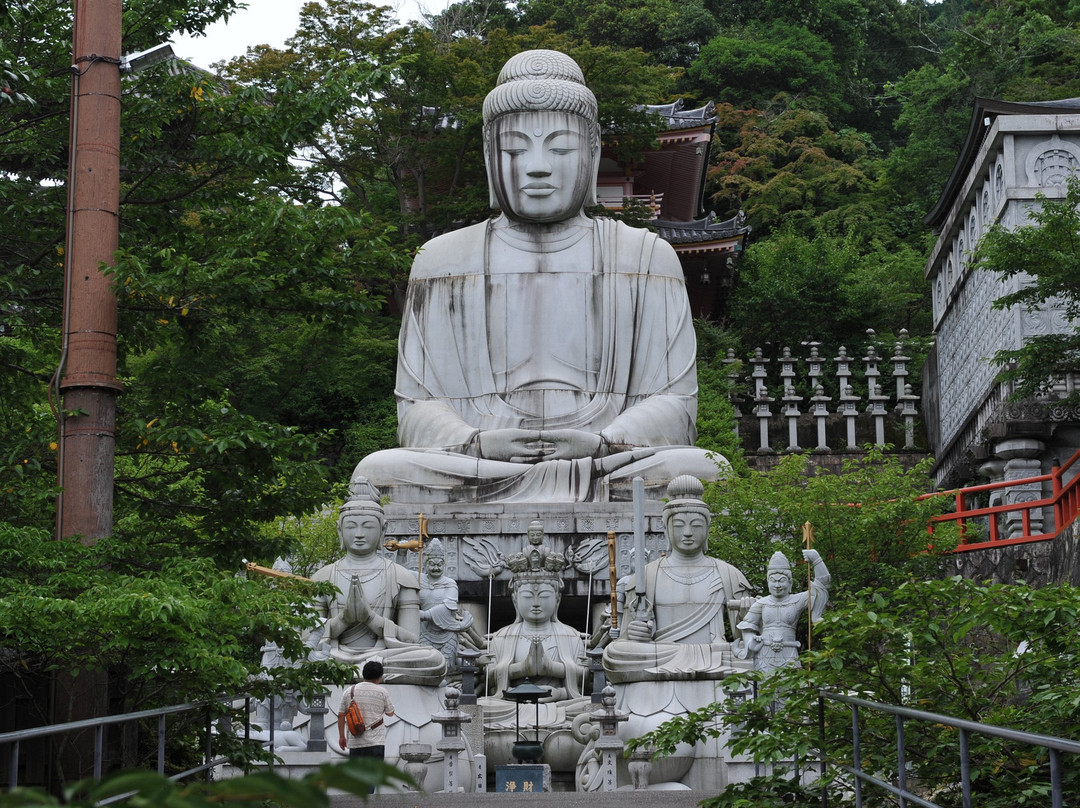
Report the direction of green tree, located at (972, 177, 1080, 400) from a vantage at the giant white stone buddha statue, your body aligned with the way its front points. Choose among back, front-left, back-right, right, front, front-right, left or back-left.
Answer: left

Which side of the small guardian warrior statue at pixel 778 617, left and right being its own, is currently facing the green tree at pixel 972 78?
back

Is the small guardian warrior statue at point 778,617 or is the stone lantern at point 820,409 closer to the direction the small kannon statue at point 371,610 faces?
the small guardian warrior statue

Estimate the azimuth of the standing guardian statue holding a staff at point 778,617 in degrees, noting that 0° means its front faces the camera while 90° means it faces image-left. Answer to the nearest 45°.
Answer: approximately 0°

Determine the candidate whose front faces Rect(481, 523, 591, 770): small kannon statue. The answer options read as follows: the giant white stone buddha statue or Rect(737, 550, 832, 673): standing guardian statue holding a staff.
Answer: the giant white stone buddha statue

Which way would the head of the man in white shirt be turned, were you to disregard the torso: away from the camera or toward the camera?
away from the camera

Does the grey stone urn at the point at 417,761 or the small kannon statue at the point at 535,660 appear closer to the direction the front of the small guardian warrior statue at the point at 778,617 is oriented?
the grey stone urn

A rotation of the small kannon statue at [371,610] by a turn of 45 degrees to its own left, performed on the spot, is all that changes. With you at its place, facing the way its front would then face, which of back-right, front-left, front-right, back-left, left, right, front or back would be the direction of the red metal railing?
left

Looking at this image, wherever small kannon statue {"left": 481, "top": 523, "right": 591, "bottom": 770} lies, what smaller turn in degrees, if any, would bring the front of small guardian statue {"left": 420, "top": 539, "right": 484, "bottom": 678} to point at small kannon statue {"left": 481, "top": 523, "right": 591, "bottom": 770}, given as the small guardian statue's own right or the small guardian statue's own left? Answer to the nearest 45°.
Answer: approximately 90° to the small guardian statue's own left

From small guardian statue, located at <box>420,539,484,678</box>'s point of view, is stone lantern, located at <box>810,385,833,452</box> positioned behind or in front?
behind

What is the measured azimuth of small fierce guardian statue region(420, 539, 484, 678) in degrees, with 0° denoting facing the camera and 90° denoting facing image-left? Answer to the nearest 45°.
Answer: approximately 0°
